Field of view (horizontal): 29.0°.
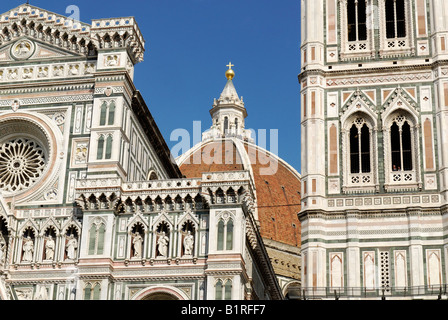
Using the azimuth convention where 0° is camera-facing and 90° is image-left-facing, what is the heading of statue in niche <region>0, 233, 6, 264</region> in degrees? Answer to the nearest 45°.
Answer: approximately 0°

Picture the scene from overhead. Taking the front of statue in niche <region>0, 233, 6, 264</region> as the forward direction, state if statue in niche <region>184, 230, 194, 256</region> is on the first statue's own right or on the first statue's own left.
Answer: on the first statue's own left

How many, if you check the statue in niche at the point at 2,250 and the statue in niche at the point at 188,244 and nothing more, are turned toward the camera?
2

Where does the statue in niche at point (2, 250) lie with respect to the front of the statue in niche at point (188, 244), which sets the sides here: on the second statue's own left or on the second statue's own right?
on the second statue's own right

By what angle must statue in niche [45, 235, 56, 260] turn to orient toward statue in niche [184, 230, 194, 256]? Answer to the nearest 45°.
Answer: approximately 90° to its left

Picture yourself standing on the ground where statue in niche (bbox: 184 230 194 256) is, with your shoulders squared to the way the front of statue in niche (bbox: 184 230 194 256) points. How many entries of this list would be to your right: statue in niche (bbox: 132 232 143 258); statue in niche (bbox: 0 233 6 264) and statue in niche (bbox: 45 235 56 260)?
3

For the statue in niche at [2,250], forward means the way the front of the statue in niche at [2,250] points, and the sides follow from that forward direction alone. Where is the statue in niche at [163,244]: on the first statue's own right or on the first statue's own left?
on the first statue's own left

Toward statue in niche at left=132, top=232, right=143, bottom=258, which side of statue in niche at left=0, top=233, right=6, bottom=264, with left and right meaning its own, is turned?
left

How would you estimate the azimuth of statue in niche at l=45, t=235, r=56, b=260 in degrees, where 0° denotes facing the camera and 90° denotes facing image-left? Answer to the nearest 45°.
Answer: approximately 0°

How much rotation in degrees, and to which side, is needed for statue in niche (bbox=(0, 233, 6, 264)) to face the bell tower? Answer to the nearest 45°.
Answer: approximately 90° to its left

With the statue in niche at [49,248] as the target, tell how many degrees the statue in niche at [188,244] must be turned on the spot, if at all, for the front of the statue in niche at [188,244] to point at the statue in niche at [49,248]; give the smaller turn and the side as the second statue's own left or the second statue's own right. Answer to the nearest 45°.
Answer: approximately 90° to the second statue's own right

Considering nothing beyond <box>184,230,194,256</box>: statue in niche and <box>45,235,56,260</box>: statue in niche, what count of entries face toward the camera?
2
